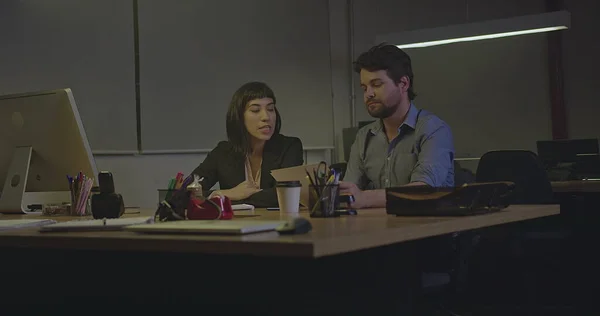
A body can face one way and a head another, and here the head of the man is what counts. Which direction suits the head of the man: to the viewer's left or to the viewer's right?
to the viewer's left

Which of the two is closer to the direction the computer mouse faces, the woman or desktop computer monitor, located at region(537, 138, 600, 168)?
the woman

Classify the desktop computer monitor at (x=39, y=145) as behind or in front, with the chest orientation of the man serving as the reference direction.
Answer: in front

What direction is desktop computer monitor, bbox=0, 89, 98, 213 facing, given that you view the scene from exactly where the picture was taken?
facing away from the viewer and to the right of the viewer

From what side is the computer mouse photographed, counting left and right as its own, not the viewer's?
left

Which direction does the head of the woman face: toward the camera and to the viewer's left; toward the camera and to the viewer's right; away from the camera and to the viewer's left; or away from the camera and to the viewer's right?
toward the camera and to the viewer's right

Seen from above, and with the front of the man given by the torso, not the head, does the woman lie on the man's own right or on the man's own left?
on the man's own right

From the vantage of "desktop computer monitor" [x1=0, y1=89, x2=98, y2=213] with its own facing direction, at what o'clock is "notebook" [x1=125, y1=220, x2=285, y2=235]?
The notebook is roughly at 4 o'clock from the desktop computer monitor.
